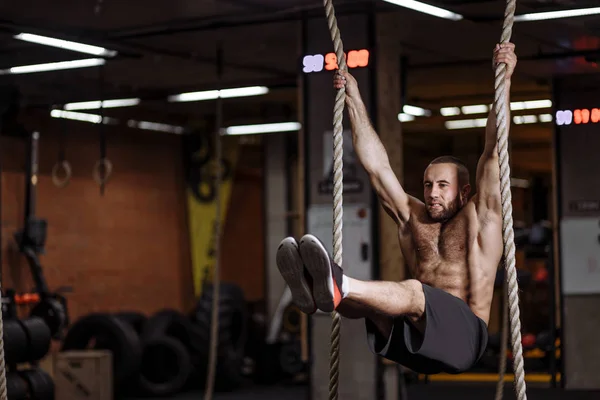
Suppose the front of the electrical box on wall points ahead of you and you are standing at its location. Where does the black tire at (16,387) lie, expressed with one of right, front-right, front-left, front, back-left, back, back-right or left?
right

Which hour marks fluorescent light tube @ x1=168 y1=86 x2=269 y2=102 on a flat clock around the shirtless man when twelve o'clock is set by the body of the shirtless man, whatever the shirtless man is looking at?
The fluorescent light tube is roughly at 4 o'clock from the shirtless man.

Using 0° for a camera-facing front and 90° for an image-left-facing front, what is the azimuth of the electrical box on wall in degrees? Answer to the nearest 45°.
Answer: approximately 0°

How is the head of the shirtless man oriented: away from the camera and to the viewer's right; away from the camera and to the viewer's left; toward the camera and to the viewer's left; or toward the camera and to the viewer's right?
toward the camera and to the viewer's left

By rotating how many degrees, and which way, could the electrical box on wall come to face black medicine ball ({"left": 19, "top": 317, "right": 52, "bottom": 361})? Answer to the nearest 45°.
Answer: approximately 90° to its right

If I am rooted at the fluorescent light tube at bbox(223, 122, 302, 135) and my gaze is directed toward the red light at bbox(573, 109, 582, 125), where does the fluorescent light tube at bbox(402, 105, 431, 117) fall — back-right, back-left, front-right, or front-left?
front-left

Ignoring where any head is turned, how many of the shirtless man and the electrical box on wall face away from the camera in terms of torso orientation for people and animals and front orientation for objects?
0

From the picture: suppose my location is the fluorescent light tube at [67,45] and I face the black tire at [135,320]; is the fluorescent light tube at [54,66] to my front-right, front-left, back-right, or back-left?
front-left

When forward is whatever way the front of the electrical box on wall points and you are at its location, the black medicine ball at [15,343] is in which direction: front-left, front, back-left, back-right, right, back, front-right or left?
right
